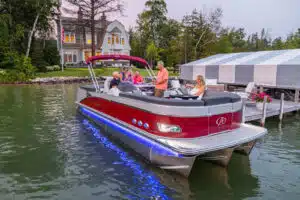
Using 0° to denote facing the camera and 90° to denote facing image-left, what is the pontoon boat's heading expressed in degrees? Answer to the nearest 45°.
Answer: approximately 315°

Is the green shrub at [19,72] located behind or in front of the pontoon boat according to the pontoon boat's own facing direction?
behind

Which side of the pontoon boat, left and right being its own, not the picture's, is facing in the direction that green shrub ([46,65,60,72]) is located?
back

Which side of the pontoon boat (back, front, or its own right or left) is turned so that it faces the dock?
left
